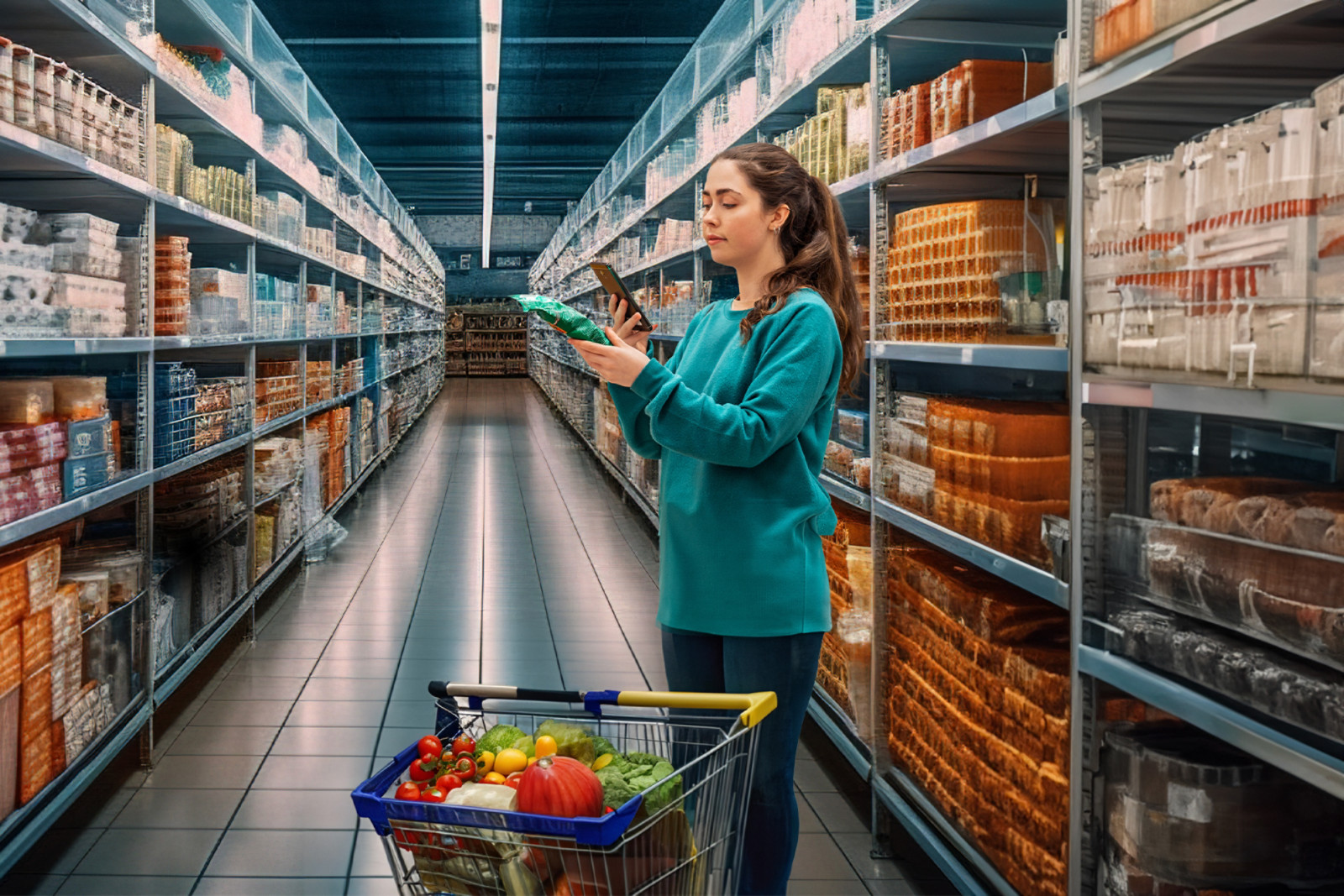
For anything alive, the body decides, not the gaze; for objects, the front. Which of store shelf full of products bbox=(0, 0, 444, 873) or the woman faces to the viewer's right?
the store shelf full of products

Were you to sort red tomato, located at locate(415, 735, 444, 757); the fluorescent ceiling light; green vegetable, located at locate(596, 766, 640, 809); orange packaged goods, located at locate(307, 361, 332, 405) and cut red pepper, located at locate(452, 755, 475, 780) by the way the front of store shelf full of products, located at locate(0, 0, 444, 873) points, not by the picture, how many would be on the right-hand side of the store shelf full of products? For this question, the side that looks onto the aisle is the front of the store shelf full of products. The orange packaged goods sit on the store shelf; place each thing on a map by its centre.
3

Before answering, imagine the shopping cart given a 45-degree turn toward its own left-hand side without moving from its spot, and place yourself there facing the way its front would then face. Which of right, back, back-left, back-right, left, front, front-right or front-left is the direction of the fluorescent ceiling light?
back

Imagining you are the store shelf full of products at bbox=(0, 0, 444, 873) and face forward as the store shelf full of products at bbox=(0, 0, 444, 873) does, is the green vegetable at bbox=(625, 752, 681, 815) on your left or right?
on your right

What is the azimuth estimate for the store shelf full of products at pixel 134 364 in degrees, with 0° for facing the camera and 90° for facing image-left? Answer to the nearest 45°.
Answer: approximately 270°

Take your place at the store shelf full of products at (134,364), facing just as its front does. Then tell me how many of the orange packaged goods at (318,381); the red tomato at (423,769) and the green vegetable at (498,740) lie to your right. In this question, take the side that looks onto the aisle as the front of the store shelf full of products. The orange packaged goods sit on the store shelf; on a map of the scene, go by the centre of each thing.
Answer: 2
